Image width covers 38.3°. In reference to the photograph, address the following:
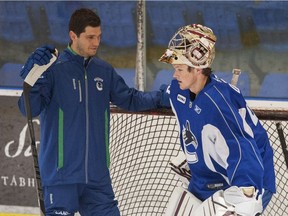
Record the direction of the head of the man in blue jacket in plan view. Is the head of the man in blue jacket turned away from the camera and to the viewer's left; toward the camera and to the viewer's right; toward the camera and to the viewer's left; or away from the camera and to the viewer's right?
toward the camera and to the viewer's right

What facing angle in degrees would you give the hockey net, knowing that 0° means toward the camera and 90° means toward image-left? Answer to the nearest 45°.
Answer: approximately 0°

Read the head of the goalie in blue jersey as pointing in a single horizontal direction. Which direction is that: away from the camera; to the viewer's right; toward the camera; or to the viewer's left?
to the viewer's left

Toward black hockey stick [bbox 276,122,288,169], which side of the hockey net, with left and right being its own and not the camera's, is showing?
left

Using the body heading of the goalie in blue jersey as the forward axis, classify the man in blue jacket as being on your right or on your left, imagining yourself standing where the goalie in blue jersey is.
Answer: on your right
